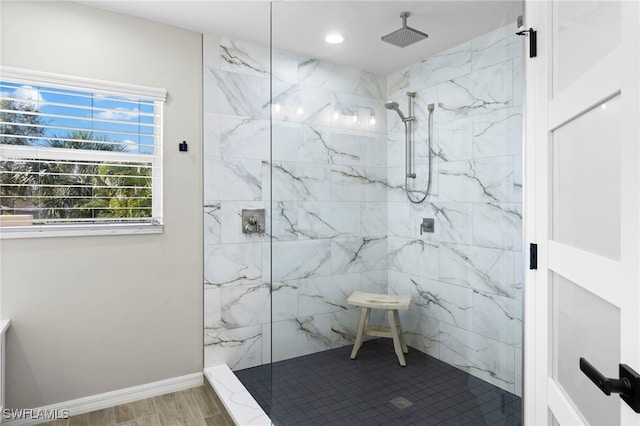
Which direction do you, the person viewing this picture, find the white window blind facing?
facing the viewer and to the right of the viewer

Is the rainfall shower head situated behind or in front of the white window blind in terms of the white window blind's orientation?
in front

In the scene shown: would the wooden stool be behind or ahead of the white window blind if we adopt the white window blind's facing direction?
ahead

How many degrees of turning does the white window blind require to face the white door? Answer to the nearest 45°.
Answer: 0° — it already faces it
